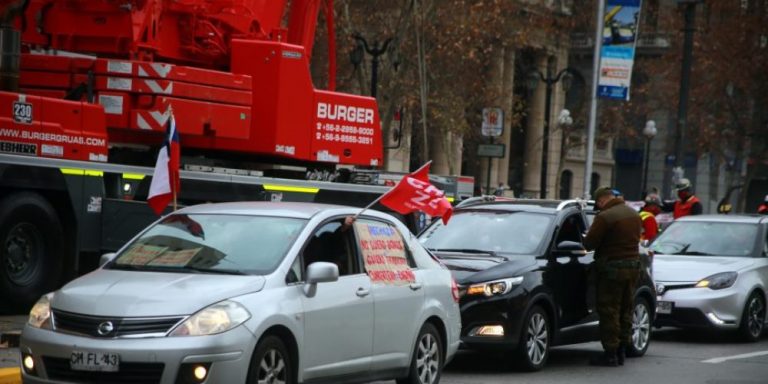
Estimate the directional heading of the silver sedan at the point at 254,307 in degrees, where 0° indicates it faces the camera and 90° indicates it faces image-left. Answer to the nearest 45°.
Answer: approximately 45°

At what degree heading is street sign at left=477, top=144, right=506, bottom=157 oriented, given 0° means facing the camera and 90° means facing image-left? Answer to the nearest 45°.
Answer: approximately 0°

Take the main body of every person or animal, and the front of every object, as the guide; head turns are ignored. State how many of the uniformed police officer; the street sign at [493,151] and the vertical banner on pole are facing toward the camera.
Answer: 2

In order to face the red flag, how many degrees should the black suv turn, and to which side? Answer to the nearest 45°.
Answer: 0° — it already faces it
